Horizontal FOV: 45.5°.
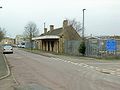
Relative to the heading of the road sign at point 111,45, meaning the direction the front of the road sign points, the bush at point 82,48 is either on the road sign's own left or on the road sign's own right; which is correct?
on the road sign's own right

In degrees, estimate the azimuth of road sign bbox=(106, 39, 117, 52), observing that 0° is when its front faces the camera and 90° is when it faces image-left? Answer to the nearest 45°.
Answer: approximately 0°
